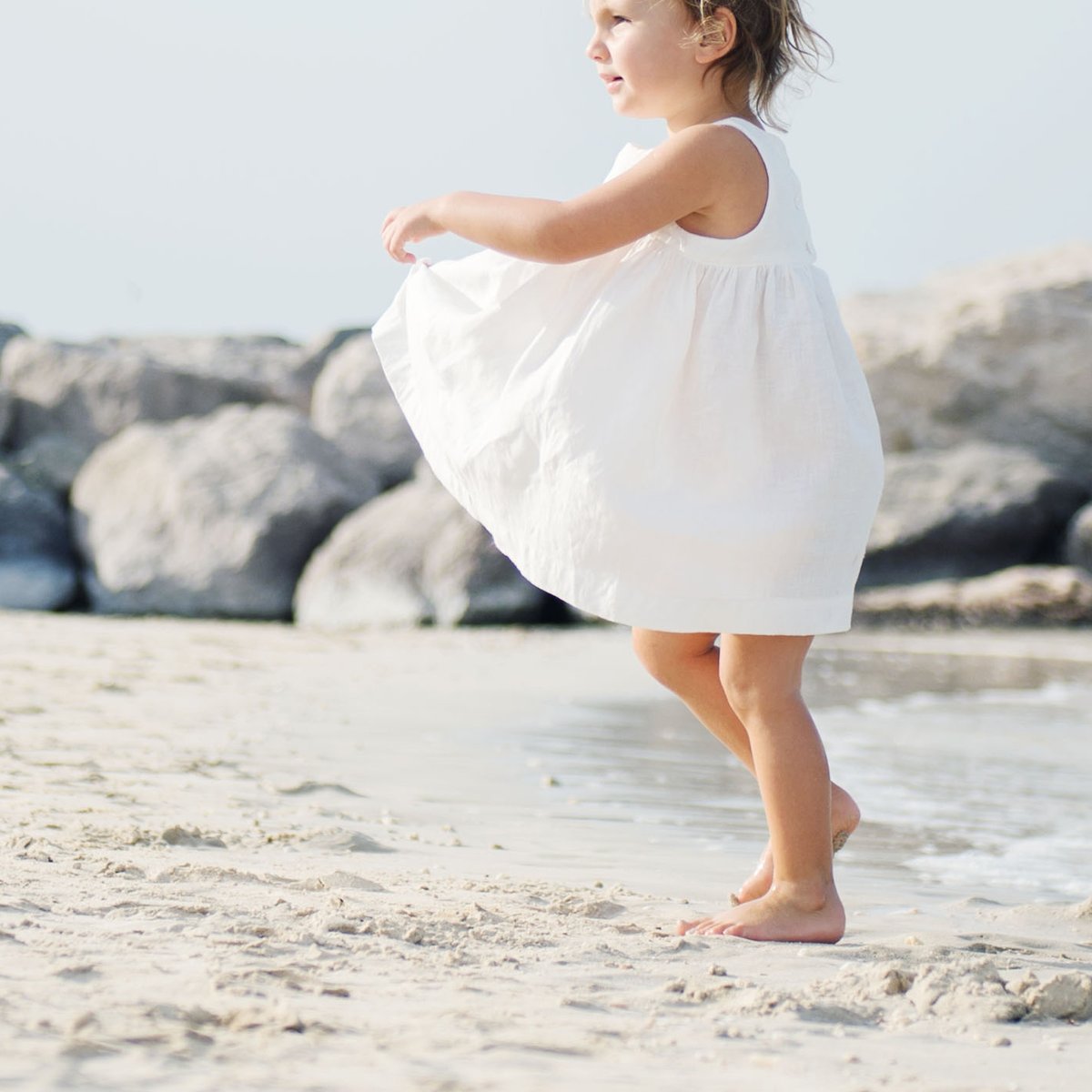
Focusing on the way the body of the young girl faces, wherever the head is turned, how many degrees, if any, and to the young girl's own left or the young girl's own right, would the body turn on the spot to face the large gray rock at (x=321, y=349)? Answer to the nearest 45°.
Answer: approximately 90° to the young girl's own right

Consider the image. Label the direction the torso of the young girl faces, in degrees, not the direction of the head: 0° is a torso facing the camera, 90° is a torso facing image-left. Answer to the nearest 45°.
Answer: approximately 90°

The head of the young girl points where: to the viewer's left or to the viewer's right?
to the viewer's left

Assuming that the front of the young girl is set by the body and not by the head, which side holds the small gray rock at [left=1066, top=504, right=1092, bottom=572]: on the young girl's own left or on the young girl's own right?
on the young girl's own right

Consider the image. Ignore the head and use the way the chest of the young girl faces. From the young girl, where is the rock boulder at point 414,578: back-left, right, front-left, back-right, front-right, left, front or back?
right
